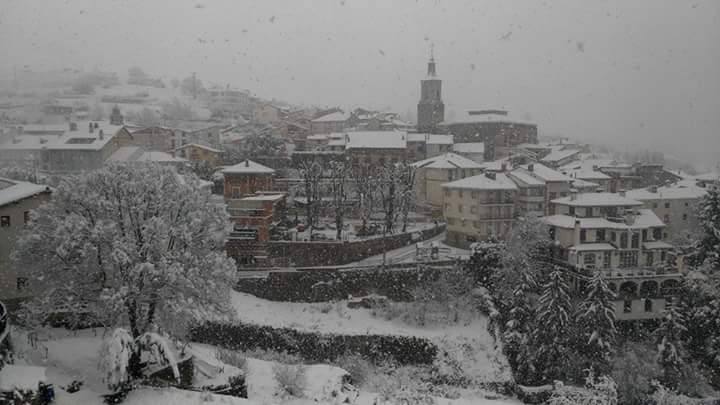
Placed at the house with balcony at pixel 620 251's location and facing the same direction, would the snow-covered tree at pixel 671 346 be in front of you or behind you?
in front

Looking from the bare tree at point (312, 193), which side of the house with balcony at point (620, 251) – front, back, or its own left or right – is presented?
right

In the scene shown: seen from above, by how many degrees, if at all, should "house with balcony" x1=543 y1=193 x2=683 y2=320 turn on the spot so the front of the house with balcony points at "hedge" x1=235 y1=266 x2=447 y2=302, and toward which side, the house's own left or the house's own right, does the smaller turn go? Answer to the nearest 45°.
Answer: approximately 45° to the house's own right

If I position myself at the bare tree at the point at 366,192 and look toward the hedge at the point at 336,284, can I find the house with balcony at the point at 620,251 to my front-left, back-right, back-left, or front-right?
front-left

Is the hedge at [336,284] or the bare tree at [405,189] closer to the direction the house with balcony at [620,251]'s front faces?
the hedge

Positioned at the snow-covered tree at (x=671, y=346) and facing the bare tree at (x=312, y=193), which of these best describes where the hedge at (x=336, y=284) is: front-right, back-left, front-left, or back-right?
front-left

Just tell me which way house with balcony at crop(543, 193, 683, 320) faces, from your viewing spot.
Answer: facing the viewer

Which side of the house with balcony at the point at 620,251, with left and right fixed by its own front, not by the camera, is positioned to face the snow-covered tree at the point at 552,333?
front

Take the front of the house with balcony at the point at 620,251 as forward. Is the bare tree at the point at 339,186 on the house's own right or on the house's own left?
on the house's own right

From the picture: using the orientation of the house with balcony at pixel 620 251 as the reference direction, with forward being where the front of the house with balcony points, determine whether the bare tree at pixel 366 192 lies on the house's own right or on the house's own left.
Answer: on the house's own right

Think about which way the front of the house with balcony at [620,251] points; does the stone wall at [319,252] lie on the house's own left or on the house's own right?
on the house's own right

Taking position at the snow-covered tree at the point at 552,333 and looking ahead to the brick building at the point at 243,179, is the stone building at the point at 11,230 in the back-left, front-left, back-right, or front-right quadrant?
front-left

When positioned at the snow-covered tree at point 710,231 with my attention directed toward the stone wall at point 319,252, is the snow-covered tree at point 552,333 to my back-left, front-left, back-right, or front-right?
front-left

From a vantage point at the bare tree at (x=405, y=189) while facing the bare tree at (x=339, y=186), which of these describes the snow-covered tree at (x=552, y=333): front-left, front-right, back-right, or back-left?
back-left

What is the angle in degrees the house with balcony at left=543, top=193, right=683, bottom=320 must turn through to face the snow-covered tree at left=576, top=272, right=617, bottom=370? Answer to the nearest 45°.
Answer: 0° — it already faces it
